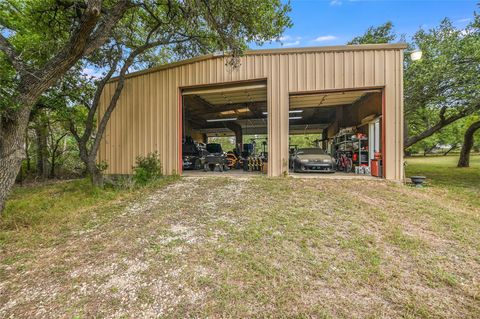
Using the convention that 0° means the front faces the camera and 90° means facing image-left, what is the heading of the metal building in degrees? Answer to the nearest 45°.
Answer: approximately 0°

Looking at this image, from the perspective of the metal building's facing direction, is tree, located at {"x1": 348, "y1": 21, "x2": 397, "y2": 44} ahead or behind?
behind

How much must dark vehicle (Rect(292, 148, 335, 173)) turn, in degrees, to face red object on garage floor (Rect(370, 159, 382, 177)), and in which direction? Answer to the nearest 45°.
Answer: approximately 90° to its left

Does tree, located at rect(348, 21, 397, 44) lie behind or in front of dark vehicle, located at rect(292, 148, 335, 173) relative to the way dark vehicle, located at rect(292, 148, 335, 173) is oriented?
behind

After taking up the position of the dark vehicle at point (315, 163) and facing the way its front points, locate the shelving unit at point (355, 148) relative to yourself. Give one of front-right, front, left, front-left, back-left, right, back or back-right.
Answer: back-left

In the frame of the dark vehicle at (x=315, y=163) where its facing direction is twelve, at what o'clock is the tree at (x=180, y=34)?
The tree is roughly at 2 o'clock from the dark vehicle.

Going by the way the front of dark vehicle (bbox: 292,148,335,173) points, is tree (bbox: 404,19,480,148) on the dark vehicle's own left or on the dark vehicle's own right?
on the dark vehicle's own left

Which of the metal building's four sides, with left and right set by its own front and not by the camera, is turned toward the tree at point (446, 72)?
left
